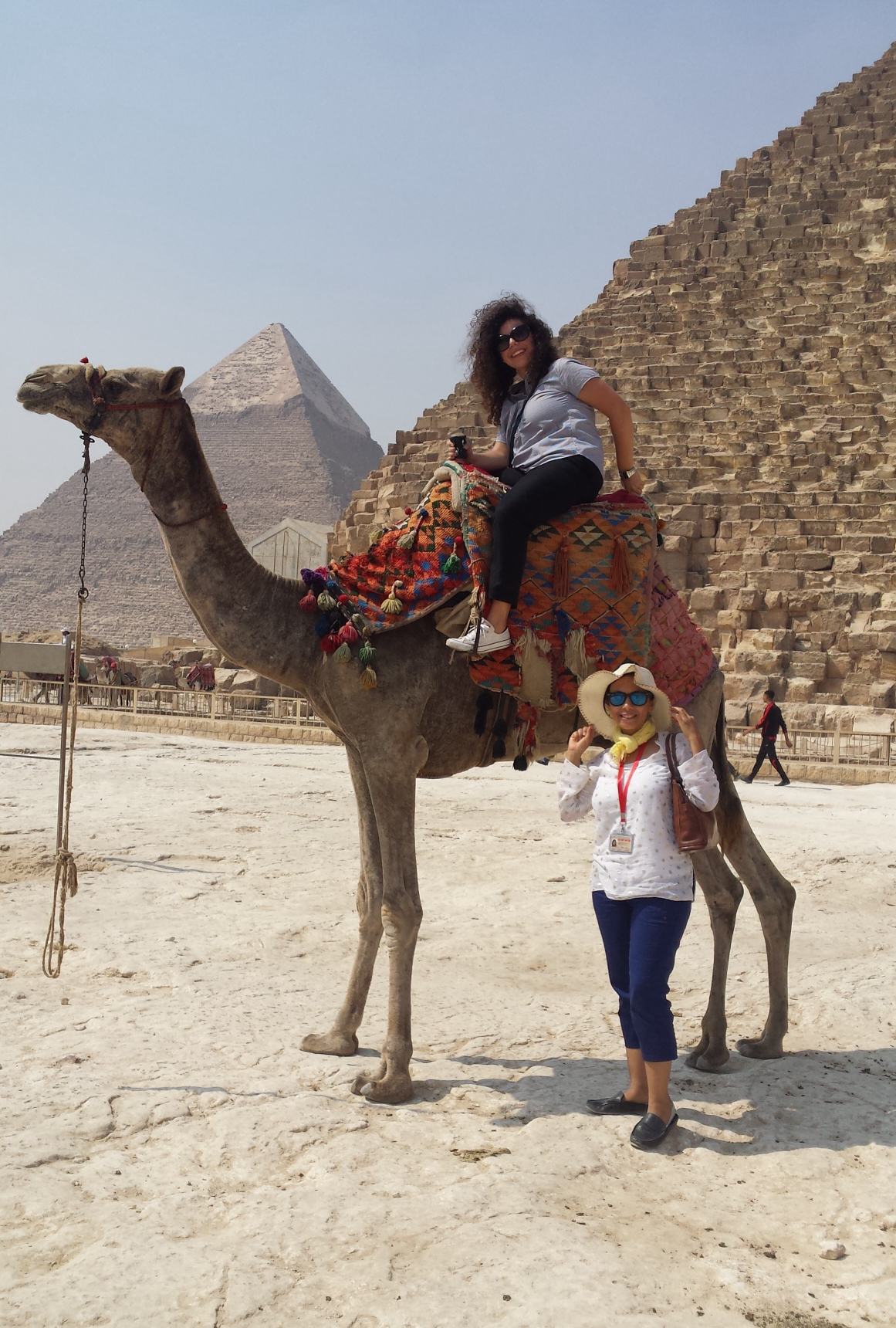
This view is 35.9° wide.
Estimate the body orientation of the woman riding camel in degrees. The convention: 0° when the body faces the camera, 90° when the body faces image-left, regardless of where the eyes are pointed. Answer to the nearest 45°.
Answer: approximately 45°

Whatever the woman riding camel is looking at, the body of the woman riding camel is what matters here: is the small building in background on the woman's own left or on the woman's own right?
on the woman's own right

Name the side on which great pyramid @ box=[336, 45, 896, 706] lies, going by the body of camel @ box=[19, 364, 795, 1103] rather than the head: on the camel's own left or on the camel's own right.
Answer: on the camel's own right

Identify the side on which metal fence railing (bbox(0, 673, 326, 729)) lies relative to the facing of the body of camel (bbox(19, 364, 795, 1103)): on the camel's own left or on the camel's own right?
on the camel's own right

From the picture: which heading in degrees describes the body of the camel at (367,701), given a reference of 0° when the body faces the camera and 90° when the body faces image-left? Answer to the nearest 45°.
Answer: approximately 90°

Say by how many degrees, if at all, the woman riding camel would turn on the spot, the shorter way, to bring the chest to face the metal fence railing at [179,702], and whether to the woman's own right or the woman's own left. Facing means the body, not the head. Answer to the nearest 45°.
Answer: approximately 135° to the woman's own right

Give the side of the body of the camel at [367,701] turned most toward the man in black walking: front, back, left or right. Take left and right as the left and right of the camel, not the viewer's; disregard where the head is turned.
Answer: right
